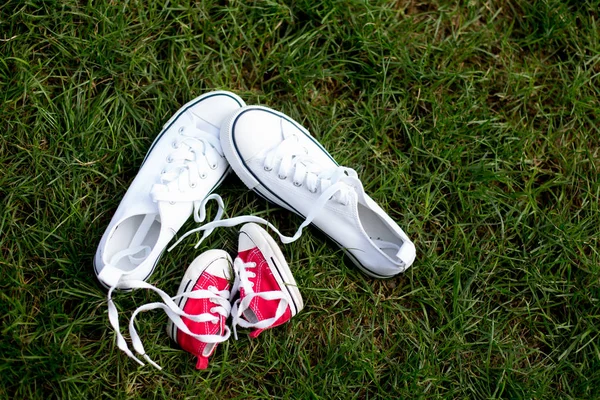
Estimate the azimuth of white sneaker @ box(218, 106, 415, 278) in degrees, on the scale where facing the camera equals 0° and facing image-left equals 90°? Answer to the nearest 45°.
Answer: approximately 135°

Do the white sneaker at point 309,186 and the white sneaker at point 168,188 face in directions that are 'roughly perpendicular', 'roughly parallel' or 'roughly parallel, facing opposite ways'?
roughly perpendicular

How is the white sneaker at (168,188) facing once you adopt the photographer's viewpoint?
facing away from the viewer and to the right of the viewer
